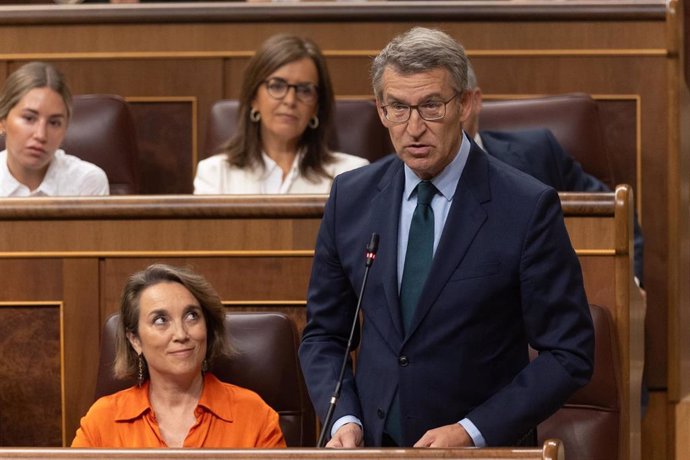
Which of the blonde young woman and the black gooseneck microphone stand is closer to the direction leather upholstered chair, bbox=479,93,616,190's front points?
the black gooseneck microphone stand

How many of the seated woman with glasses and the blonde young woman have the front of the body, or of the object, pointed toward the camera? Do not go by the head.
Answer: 2

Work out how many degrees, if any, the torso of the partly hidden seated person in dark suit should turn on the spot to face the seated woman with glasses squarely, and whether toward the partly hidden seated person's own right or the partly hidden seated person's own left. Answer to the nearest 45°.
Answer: approximately 45° to the partly hidden seated person's own right
